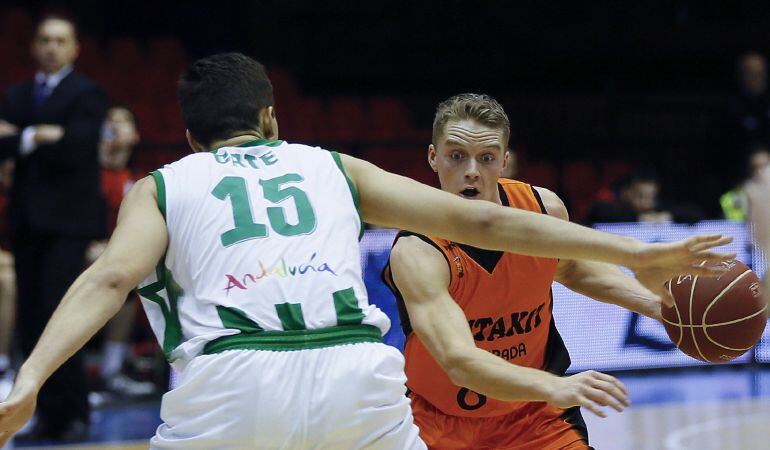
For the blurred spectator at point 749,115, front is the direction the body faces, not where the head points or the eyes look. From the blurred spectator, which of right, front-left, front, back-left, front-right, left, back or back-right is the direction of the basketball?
front

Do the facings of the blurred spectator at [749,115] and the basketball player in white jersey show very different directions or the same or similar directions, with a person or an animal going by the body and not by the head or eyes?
very different directions

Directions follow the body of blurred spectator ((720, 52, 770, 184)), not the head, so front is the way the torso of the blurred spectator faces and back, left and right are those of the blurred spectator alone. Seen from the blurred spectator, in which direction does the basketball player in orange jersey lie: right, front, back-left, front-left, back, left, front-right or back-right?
front

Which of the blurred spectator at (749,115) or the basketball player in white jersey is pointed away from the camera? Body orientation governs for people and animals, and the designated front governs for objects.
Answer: the basketball player in white jersey

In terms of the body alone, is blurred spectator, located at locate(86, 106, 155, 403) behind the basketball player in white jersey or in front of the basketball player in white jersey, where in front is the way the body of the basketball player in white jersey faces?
in front

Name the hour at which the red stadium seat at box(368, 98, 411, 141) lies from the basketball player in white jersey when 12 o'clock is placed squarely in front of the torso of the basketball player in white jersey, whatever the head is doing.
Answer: The red stadium seat is roughly at 12 o'clock from the basketball player in white jersey.

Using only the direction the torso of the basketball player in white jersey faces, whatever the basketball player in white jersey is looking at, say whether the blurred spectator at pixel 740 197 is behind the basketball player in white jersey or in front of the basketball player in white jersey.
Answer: in front

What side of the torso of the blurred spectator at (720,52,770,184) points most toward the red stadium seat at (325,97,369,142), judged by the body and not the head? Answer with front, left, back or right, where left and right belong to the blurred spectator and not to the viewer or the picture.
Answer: right

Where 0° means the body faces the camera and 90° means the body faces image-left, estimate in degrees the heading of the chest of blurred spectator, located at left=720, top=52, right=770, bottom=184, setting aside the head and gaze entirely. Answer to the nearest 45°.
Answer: approximately 0°

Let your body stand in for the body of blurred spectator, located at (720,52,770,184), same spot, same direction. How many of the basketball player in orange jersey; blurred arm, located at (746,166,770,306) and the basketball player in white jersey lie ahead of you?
3

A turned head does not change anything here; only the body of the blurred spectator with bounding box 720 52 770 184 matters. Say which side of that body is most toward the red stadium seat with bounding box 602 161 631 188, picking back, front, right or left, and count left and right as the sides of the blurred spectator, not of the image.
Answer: right

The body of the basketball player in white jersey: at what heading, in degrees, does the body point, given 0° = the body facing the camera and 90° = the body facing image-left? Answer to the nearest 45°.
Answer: approximately 180°

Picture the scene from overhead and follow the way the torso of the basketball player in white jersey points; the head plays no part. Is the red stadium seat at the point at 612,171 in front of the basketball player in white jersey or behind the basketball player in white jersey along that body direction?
in front
